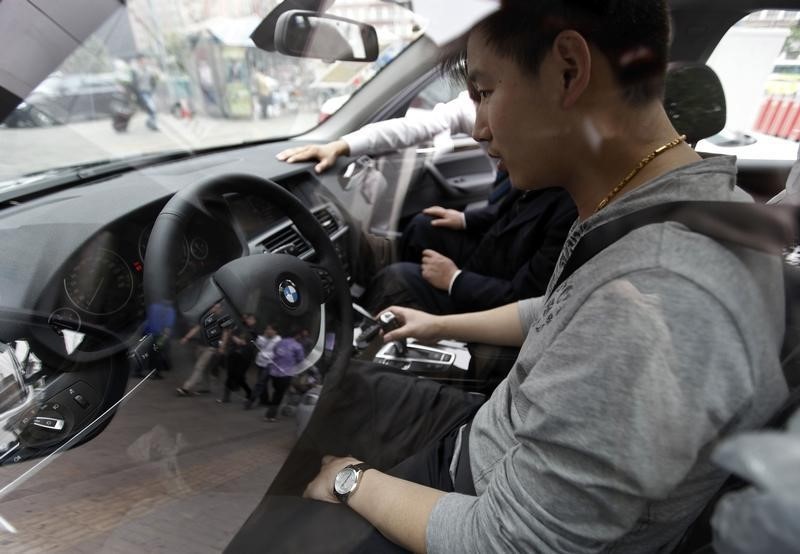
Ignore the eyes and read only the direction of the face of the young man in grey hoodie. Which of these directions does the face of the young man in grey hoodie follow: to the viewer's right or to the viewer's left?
to the viewer's left

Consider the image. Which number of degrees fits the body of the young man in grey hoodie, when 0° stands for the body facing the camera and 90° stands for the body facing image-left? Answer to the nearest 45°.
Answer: approximately 90°
